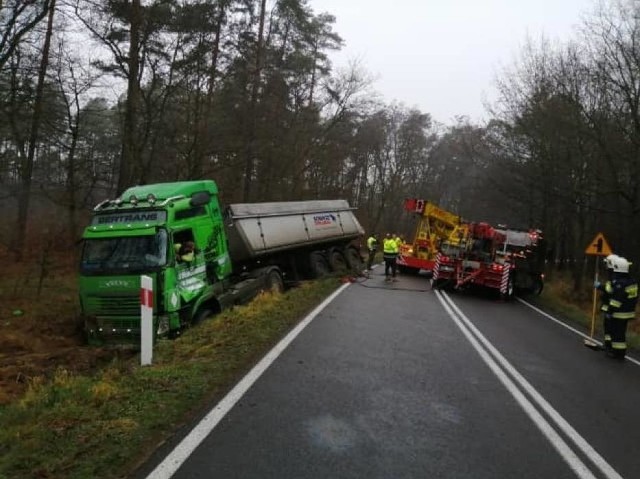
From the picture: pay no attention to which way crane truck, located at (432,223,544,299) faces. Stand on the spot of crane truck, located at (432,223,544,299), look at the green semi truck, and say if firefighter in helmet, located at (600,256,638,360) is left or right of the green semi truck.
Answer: left

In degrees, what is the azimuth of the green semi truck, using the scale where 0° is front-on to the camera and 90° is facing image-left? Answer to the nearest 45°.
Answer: approximately 45°

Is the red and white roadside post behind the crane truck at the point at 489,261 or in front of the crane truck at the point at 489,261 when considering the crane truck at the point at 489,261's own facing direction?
behind

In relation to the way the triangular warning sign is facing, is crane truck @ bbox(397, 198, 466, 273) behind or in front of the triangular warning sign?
behind

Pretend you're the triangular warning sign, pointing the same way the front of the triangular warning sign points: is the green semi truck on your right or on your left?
on your right

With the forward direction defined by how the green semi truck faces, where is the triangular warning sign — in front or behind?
behind

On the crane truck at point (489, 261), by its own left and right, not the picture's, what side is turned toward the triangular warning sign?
back

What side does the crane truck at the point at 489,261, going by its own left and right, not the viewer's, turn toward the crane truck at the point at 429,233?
left

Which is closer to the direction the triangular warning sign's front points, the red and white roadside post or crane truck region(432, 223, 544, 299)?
the red and white roadside post

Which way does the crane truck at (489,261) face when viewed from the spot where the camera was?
facing away from the viewer and to the right of the viewer

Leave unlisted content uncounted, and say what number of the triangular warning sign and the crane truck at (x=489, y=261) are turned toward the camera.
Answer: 1

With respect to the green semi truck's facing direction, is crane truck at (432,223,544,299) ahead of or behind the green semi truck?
behind

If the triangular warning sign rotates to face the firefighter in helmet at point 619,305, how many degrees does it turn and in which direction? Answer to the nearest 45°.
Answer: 0° — it already faces them

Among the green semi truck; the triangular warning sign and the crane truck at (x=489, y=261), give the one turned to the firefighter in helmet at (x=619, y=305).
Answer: the triangular warning sign
